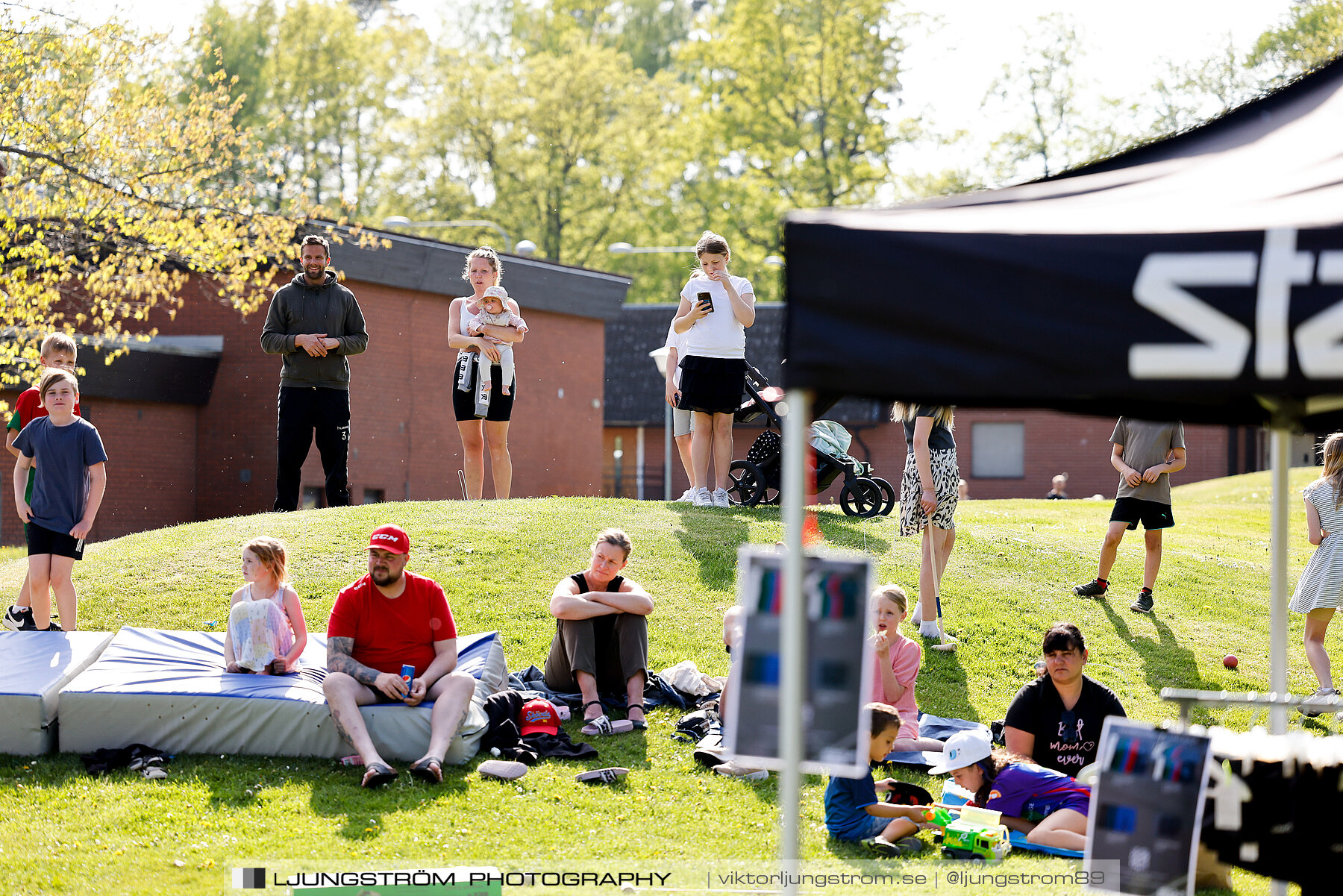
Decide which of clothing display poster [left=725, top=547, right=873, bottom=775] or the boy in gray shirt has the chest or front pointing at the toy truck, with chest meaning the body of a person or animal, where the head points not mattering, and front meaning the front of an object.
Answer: the boy in gray shirt

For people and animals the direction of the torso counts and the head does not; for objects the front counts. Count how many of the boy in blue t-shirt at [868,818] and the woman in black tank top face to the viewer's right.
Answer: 1

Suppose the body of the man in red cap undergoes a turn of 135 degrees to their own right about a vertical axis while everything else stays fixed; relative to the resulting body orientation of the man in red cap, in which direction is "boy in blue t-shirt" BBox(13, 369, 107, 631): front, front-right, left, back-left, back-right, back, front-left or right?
front

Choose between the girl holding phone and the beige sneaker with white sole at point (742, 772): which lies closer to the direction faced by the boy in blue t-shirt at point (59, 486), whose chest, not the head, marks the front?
the beige sneaker with white sole

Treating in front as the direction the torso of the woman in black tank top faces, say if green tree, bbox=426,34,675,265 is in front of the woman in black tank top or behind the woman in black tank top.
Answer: behind

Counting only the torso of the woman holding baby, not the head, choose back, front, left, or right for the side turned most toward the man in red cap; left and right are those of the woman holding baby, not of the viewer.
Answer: front

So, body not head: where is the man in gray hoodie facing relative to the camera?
toward the camera

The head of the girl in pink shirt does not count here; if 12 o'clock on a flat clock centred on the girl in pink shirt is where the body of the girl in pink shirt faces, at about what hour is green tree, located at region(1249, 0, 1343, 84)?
The green tree is roughly at 5 o'clock from the girl in pink shirt.

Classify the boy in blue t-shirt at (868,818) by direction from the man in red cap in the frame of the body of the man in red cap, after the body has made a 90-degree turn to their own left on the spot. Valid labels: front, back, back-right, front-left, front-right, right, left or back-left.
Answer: front-right

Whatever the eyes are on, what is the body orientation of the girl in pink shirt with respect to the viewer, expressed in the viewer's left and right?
facing the viewer and to the left of the viewer

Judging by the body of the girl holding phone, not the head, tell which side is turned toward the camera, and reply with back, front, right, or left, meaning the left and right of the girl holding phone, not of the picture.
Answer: front

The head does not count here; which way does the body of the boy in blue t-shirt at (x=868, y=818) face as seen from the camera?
to the viewer's right

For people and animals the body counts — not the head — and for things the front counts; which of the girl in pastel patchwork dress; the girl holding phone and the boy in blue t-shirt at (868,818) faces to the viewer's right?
the boy in blue t-shirt
